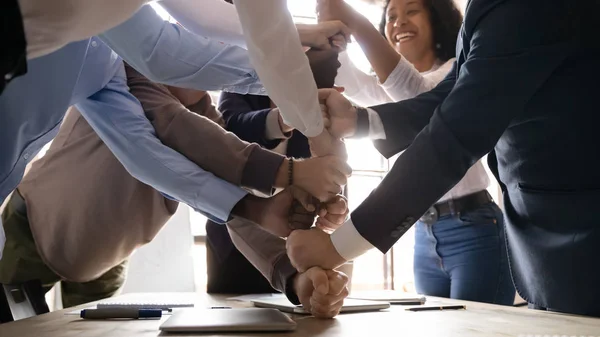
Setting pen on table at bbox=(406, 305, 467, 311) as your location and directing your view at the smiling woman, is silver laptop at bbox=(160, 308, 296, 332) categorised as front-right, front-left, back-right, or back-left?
back-left

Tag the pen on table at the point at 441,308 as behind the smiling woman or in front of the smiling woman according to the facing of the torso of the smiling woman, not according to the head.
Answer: in front

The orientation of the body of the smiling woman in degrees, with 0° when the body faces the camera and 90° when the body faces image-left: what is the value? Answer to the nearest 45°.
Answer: approximately 45°

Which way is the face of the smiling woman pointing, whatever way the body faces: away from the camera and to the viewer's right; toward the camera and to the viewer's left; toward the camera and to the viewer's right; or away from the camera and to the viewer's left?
toward the camera and to the viewer's left

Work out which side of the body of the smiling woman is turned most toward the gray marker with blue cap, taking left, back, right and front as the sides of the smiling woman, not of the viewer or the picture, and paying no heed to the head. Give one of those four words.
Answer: front
